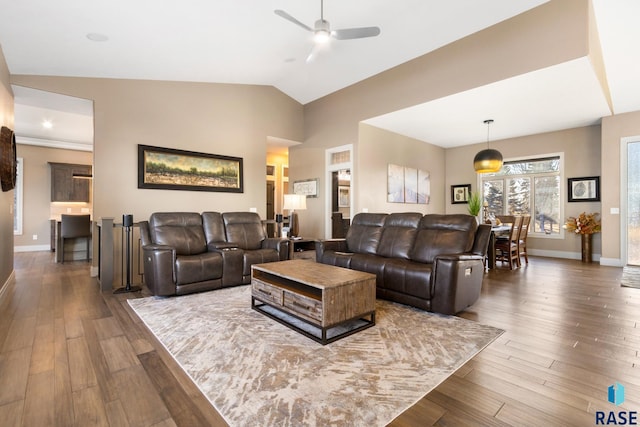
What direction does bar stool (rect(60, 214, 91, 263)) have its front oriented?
away from the camera

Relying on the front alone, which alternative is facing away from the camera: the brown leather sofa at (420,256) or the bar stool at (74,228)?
the bar stool

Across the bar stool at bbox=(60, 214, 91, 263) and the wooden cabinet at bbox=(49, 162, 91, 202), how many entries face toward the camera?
1

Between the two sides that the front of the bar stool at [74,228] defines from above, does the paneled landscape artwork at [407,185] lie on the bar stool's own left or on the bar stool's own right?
on the bar stool's own right

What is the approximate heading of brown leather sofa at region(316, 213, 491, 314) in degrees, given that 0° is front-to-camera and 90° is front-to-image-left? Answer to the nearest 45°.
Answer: approximately 45°

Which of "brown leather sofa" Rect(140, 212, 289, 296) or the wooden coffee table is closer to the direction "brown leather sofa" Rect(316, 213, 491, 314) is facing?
the wooden coffee table

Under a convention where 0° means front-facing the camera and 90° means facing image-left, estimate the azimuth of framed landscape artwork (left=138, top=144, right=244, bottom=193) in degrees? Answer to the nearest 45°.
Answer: approximately 315°

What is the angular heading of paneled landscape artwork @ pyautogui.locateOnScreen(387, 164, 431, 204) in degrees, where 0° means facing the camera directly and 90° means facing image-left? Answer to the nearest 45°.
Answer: approximately 315°

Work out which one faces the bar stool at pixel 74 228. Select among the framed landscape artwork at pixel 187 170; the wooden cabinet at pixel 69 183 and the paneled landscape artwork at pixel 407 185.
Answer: the wooden cabinet

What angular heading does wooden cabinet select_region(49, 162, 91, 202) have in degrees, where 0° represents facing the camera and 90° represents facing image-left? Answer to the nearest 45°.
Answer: approximately 0°

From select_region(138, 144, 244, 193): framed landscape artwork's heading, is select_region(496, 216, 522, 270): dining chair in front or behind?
in front

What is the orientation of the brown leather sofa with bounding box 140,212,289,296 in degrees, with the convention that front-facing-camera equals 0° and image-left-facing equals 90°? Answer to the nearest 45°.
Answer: approximately 315°
